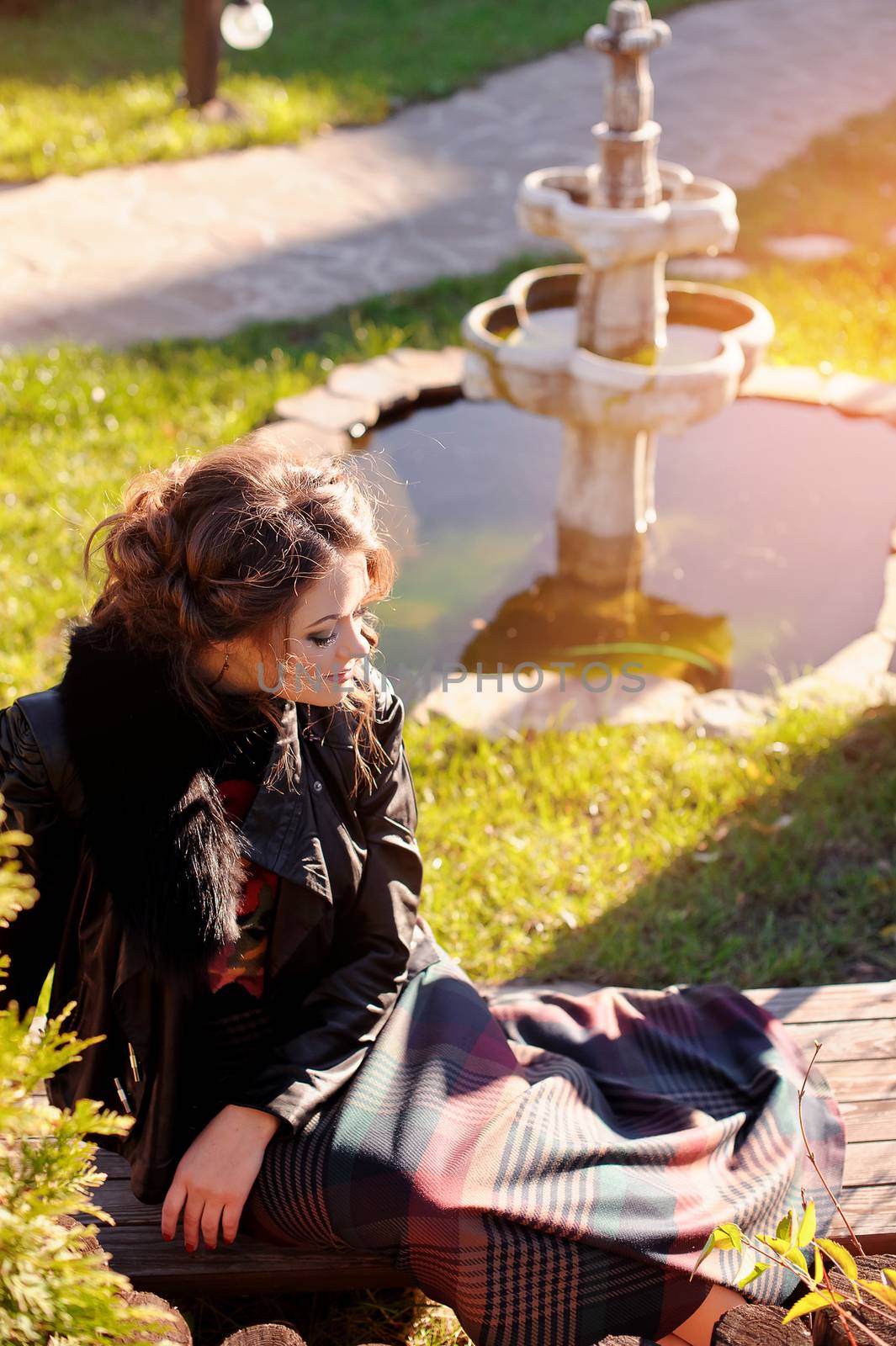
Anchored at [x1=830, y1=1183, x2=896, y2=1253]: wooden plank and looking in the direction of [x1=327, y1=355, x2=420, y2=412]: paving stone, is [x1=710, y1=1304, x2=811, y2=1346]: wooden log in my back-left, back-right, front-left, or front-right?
back-left

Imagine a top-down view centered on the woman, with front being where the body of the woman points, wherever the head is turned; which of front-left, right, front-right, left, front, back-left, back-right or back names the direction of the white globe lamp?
back-left

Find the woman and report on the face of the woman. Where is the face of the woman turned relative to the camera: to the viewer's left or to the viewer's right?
to the viewer's right

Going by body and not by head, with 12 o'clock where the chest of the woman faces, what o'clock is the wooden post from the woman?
The wooden post is roughly at 7 o'clock from the woman.

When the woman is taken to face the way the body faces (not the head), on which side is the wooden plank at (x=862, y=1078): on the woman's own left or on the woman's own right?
on the woman's own left

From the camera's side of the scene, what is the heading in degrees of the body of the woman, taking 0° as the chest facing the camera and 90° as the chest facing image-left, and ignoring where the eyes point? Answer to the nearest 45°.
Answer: approximately 315°

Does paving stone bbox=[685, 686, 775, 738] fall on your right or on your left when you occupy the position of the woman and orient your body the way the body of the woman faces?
on your left

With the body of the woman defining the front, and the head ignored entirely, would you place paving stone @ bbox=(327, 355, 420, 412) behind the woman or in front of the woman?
behind

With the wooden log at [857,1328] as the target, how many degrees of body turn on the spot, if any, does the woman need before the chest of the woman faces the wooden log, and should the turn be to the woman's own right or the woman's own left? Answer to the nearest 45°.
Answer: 0° — they already face it
